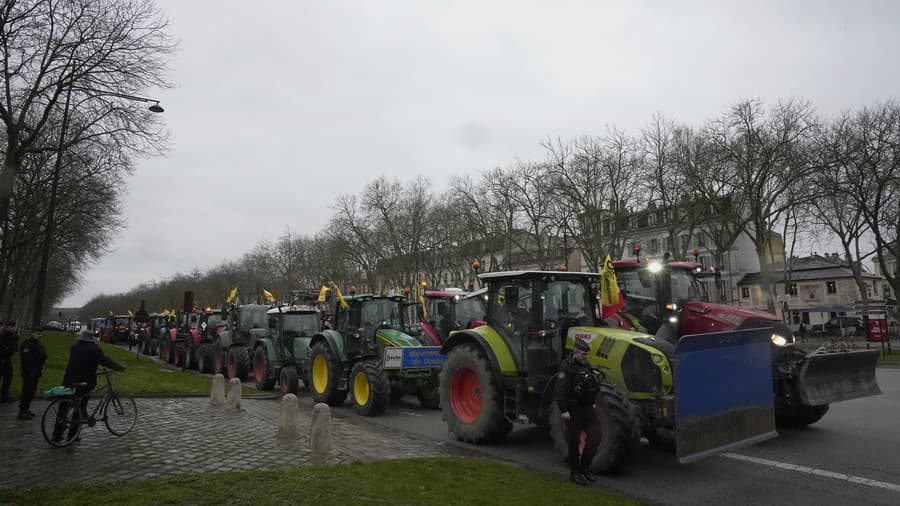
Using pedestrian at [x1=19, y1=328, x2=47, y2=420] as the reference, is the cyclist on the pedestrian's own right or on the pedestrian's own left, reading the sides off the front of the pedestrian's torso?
on the pedestrian's own right

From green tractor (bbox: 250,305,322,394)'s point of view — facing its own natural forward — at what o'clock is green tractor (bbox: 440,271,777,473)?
green tractor (bbox: 440,271,777,473) is roughly at 1 o'clock from green tractor (bbox: 250,305,322,394).

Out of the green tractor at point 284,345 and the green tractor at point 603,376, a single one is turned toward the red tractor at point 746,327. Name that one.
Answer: the green tractor at point 284,345

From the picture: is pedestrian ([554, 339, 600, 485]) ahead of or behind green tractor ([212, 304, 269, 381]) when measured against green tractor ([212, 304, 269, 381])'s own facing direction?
ahead

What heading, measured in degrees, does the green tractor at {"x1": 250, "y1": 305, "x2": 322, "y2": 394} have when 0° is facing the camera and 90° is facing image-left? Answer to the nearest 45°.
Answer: approximately 315°

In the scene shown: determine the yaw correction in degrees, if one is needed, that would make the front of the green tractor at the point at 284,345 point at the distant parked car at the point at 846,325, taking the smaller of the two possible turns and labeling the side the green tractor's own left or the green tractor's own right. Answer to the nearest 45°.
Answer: approximately 45° to the green tractor's own left

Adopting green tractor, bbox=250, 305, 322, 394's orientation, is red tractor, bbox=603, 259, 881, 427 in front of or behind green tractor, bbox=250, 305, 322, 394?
in front

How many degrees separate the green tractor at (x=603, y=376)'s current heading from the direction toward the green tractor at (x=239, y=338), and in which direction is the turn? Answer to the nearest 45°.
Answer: approximately 180°

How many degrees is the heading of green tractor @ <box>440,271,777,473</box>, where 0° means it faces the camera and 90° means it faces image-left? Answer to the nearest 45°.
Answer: approximately 315°

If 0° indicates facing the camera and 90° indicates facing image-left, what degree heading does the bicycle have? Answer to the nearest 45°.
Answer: approximately 225°
